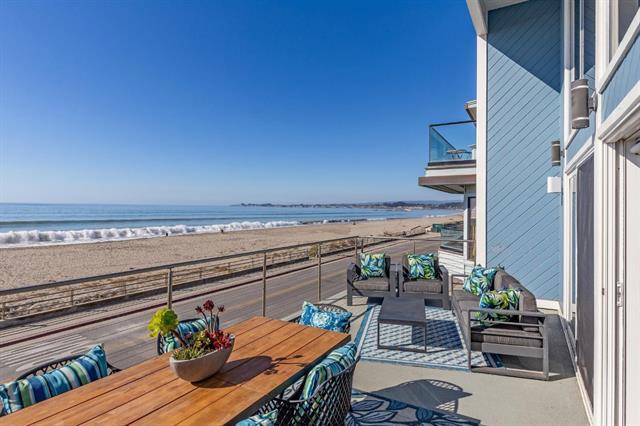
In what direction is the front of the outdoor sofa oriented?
to the viewer's left

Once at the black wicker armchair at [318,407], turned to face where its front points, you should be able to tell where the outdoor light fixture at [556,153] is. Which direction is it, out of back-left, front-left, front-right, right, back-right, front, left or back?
right

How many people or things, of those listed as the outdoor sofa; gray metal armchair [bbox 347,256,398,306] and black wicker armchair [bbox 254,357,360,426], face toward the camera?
1

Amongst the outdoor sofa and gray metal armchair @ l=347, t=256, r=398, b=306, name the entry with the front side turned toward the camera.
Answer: the gray metal armchair

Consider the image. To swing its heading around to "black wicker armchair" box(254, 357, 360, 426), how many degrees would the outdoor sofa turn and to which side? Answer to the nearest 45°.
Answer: approximately 90° to its left

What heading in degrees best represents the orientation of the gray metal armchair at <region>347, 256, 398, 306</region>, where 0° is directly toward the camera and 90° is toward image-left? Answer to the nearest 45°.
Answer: approximately 0°

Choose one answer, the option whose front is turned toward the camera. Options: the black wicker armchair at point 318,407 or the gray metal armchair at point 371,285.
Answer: the gray metal armchair at point 371,285

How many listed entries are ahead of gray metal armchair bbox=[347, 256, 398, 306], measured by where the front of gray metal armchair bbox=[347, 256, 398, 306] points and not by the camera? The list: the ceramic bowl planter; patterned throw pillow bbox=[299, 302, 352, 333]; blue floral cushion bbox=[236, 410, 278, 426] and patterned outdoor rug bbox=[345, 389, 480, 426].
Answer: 4

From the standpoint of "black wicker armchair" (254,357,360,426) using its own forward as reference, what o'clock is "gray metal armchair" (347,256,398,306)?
"gray metal armchair" (347,256,398,306) is roughly at 2 o'clock from "black wicker armchair" (254,357,360,426).

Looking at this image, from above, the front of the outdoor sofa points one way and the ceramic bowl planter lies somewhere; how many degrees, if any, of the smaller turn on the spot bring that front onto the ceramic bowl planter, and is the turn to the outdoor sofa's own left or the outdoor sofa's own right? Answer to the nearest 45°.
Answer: approximately 45° to the outdoor sofa's own left

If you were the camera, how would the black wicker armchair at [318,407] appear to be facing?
facing away from the viewer and to the left of the viewer

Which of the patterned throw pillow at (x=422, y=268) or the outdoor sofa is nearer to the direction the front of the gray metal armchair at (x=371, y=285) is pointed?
the outdoor sofa

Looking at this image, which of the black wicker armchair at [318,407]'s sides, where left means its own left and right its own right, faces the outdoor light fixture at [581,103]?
right

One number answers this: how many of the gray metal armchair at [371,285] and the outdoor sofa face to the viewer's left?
1

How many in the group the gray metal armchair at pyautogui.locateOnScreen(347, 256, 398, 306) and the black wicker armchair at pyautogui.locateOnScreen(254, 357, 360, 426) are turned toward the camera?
1
